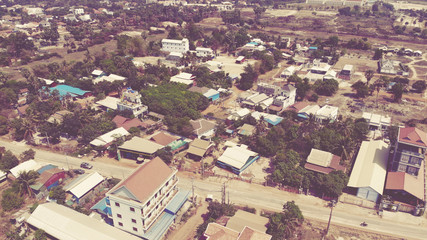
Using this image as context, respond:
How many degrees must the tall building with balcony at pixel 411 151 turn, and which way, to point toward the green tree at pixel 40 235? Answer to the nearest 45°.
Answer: approximately 45° to its right

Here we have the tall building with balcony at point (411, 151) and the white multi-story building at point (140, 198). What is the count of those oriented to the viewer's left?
0

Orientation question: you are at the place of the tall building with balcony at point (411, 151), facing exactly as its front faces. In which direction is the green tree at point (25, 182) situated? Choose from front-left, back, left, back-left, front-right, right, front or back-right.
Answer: front-right

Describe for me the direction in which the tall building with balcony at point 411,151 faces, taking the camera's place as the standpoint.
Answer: facing the viewer

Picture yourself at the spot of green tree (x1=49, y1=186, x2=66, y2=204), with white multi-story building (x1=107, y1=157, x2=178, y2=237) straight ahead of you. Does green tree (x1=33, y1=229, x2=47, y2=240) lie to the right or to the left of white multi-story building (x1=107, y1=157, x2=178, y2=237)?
right

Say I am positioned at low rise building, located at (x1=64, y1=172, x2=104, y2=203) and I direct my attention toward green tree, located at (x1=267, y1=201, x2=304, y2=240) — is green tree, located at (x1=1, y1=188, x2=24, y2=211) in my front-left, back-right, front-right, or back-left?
back-right

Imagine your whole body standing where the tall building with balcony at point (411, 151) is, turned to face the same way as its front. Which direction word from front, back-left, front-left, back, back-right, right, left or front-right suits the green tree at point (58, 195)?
front-right

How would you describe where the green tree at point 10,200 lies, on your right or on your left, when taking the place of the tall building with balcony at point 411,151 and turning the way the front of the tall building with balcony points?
on your right
